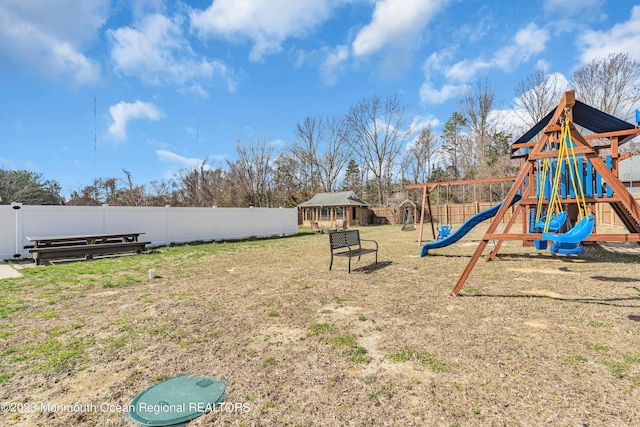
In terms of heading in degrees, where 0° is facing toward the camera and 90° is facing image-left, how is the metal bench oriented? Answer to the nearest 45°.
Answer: approximately 315°

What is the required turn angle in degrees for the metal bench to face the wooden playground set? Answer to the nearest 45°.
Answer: approximately 45° to its left

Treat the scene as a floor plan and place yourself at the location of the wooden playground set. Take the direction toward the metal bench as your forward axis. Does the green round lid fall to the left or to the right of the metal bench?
left

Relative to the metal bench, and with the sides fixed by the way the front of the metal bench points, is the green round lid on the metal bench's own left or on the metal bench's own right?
on the metal bench's own right

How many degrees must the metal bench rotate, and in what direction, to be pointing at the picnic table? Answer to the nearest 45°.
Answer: approximately 135° to its right

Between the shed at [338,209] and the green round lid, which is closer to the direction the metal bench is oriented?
the green round lid

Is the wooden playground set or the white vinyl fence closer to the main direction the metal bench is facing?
the wooden playground set

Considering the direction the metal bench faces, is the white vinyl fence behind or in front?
behind

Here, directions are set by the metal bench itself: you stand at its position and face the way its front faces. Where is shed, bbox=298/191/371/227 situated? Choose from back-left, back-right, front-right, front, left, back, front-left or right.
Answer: back-left
